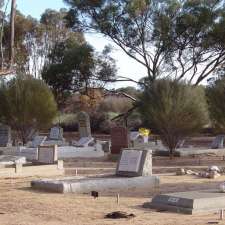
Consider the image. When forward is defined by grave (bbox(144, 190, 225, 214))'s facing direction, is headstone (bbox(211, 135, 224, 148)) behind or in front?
behind

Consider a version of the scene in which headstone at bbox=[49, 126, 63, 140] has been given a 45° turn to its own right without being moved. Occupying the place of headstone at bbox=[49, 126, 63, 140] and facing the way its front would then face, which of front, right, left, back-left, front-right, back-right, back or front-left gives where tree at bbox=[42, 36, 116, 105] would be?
right

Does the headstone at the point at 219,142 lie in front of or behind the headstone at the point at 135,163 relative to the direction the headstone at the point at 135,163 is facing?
behind

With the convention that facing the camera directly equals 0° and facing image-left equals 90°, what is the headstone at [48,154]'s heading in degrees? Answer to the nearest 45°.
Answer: approximately 45°

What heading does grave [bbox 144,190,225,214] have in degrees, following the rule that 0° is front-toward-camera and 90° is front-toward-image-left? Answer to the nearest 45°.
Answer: approximately 45°

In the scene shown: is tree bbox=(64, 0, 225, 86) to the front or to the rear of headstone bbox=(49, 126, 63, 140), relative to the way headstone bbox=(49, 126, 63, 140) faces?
to the rear
